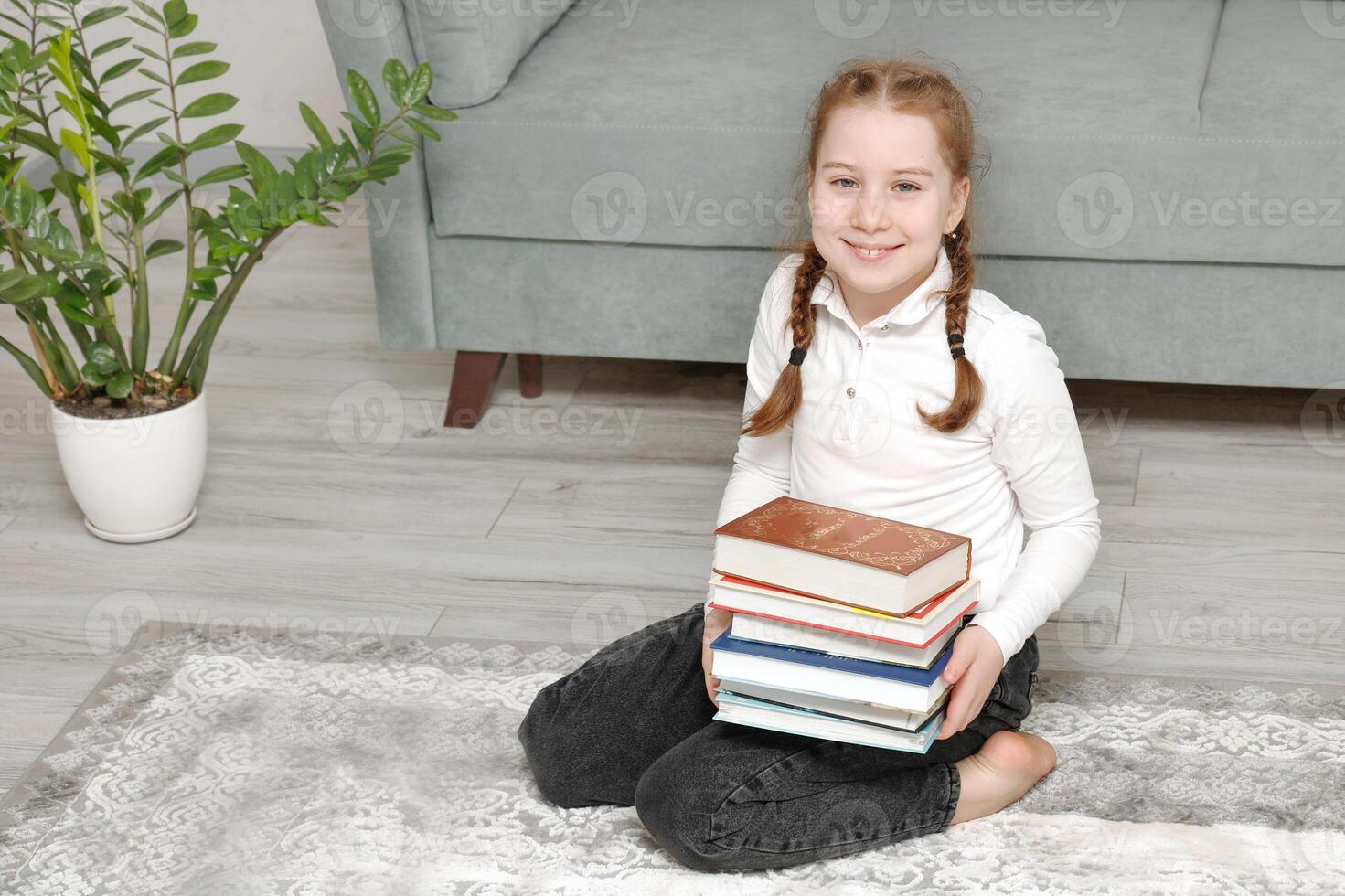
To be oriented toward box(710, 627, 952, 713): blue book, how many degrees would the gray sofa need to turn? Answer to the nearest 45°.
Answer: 0° — it already faces it

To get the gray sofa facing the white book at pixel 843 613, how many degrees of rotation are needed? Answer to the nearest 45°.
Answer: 0° — it already faces it

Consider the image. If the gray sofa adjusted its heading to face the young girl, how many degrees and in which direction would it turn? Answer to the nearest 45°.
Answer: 0° — it already faces them

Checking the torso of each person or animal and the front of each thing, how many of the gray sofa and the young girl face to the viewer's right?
0

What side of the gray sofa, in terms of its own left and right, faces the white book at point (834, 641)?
front

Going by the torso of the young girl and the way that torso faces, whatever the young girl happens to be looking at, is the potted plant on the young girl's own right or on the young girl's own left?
on the young girl's own right

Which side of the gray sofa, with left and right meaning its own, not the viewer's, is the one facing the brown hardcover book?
front

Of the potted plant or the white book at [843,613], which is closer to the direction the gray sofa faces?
the white book

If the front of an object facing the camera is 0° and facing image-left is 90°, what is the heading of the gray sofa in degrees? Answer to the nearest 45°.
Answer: approximately 0°

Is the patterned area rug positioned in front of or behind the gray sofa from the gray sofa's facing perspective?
in front
